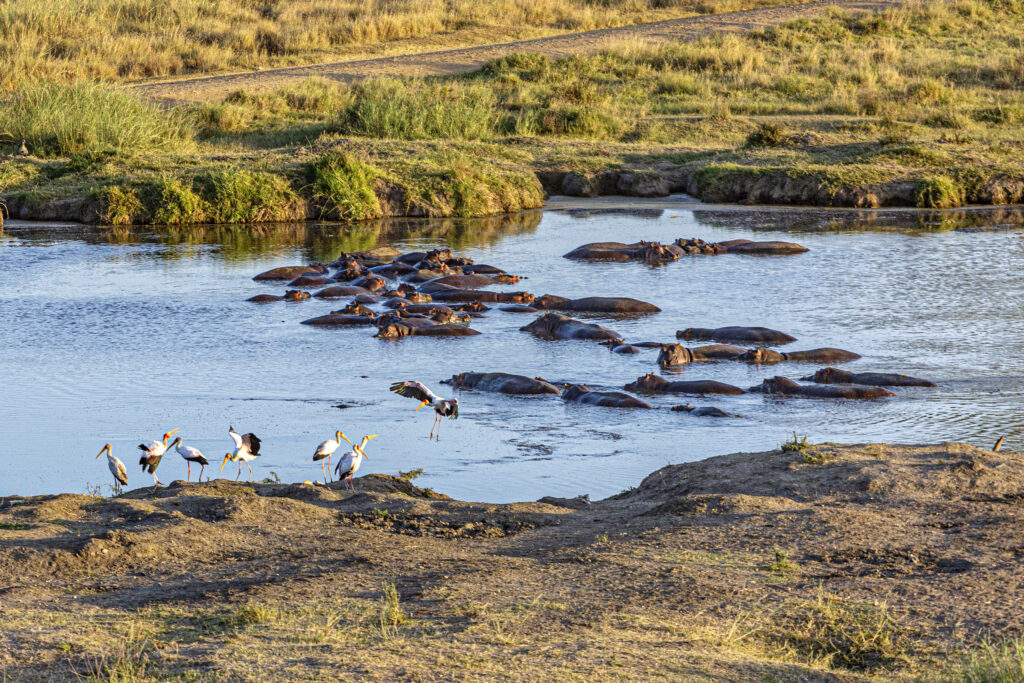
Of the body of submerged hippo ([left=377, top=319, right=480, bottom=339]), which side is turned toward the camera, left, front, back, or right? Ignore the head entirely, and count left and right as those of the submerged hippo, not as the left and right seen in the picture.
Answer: left

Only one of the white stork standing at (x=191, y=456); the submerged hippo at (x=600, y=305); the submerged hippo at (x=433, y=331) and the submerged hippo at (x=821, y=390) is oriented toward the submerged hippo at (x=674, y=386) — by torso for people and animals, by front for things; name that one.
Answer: the submerged hippo at (x=821, y=390)

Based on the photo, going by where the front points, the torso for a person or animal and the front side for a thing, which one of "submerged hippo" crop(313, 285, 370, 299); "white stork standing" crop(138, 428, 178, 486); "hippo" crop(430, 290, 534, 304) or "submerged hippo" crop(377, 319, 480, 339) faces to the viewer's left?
"submerged hippo" crop(377, 319, 480, 339)

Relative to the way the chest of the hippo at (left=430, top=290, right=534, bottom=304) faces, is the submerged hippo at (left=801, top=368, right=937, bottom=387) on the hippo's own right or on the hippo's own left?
on the hippo's own right

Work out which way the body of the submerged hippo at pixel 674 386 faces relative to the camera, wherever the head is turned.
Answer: to the viewer's left

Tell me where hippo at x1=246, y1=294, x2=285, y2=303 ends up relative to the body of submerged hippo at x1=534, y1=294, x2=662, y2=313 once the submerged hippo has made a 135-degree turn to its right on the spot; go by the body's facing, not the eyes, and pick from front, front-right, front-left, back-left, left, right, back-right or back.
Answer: back-left

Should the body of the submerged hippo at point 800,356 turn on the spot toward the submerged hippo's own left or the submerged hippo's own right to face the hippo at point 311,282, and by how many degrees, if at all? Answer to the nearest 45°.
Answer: approximately 45° to the submerged hippo's own right

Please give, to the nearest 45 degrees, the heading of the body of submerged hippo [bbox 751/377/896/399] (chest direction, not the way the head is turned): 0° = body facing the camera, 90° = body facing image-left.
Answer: approximately 90°

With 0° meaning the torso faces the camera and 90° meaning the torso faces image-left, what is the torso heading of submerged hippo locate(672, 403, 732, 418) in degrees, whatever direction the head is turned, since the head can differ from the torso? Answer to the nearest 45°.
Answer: approximately 90°

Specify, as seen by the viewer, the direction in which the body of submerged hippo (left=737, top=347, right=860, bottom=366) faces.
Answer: to the viewer's left

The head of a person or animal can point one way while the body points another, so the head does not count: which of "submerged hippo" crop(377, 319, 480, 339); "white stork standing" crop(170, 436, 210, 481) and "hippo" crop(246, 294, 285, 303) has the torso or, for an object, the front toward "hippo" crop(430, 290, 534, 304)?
"hippo" crop(246, 294, 285, 303)

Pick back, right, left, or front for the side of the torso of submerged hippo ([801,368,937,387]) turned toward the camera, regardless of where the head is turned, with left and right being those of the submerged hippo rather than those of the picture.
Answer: left

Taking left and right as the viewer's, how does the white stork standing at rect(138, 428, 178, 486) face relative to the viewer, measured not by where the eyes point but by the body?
facing to the right of the viewer
